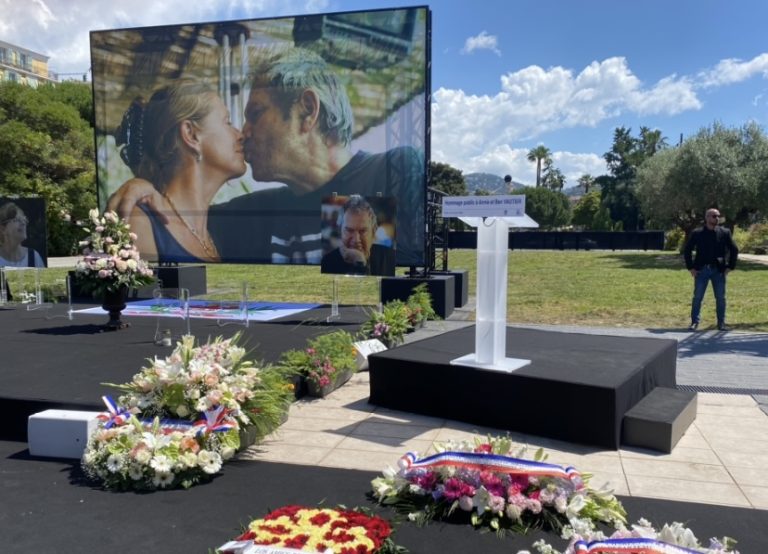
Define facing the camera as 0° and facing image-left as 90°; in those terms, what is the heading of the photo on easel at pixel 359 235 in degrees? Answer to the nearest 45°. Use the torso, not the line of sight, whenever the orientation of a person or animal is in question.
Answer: approximately 0°

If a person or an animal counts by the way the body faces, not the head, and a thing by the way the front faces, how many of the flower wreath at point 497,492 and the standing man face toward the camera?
2

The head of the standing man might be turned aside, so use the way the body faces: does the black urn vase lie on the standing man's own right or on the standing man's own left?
on the standing man's own right

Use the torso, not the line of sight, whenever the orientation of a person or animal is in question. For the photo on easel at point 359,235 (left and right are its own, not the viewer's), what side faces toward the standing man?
left

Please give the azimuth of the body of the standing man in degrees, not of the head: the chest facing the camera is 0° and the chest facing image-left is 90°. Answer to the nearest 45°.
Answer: approximately 0°

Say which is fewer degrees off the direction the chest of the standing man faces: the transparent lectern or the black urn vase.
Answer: the transparent lectern

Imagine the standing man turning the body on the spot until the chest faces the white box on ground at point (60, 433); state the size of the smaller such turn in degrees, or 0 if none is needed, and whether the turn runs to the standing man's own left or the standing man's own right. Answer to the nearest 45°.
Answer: approximately 45° to the standing man's own right

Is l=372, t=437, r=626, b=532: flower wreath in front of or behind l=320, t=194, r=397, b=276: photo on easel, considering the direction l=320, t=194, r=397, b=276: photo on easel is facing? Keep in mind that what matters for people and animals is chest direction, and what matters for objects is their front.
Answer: in front

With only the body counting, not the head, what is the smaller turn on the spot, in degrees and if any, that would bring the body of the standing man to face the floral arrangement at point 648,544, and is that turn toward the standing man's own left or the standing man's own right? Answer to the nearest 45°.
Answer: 0° — they already face it

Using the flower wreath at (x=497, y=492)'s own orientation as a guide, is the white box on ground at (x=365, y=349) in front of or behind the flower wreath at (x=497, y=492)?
behind

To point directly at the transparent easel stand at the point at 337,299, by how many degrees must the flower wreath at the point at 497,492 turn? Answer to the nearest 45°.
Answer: approximately 180°

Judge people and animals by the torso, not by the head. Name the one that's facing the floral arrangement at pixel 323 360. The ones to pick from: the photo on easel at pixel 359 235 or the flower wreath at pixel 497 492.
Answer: the photo on easel
